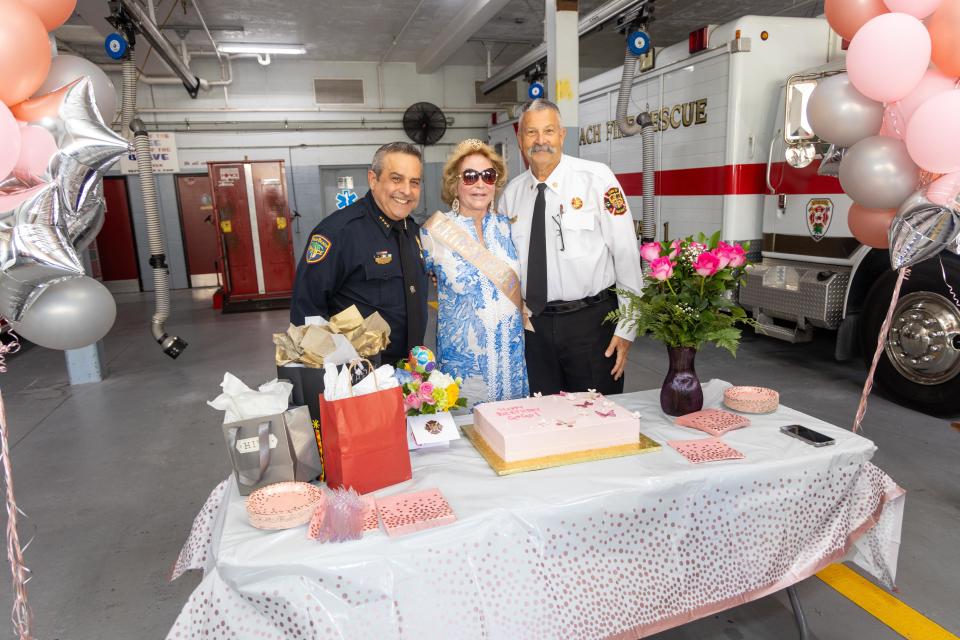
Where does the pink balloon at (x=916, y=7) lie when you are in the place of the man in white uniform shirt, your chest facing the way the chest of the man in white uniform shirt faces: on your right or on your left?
on your left

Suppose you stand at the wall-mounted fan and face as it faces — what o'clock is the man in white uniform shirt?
The man in white uniform shirt is roughly at 12 o'clock from the wall-mounted fan.

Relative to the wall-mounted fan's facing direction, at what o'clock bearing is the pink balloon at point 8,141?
The pink balloon is roughly at 12 o'clock from the wall-mounted fan.

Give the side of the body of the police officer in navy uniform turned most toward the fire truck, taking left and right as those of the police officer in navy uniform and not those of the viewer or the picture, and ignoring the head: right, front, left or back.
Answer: left

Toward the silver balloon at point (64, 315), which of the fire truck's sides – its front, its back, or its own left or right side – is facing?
right

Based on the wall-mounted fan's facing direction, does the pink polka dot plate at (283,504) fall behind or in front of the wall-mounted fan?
in front

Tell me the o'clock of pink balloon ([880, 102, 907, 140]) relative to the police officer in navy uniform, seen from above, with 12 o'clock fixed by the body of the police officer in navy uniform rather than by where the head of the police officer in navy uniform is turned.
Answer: The pink balloon is roughly at 11 o'clock from the police officer in navy uniform.

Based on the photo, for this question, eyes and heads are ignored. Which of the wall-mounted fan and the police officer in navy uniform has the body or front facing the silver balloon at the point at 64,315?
the wall-mounted fan

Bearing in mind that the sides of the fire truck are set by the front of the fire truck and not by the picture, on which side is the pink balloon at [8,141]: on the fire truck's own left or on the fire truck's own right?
on the fire truck's own right

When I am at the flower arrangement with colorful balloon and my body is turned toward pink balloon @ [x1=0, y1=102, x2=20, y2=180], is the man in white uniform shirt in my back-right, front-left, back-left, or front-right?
back-right

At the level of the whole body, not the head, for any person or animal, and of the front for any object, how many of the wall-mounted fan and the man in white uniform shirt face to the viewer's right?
0

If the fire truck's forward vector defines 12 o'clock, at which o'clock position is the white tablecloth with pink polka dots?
The white tablecloth with pink polka dots is roughly at 2 o'clock from the fire truck.

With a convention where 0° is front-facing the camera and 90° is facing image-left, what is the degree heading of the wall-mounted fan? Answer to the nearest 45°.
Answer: approximately 0°
